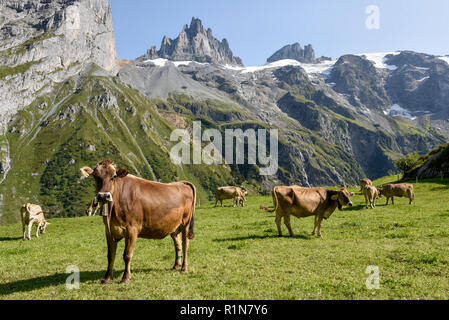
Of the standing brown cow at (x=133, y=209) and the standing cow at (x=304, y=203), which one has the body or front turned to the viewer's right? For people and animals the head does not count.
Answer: the standing cow

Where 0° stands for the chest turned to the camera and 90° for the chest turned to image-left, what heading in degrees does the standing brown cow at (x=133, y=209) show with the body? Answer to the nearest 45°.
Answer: approximately 45°

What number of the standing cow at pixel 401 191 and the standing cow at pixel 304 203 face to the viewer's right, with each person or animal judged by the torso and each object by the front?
1

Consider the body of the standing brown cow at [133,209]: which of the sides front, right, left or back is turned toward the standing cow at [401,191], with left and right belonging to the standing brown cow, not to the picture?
back

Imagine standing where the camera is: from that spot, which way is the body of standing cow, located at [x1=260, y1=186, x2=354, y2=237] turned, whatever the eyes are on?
to the viewer's right

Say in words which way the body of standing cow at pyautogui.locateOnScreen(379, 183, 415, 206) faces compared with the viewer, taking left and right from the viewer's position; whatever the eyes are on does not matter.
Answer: facing to the left of the viewer

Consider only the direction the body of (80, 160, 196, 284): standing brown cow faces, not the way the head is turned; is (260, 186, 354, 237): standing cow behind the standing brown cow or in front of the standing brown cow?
behind

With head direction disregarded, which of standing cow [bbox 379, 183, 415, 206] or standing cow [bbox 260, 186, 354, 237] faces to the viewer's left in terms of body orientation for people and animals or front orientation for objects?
standing cow [bbox 379, 183, 415, 206]
